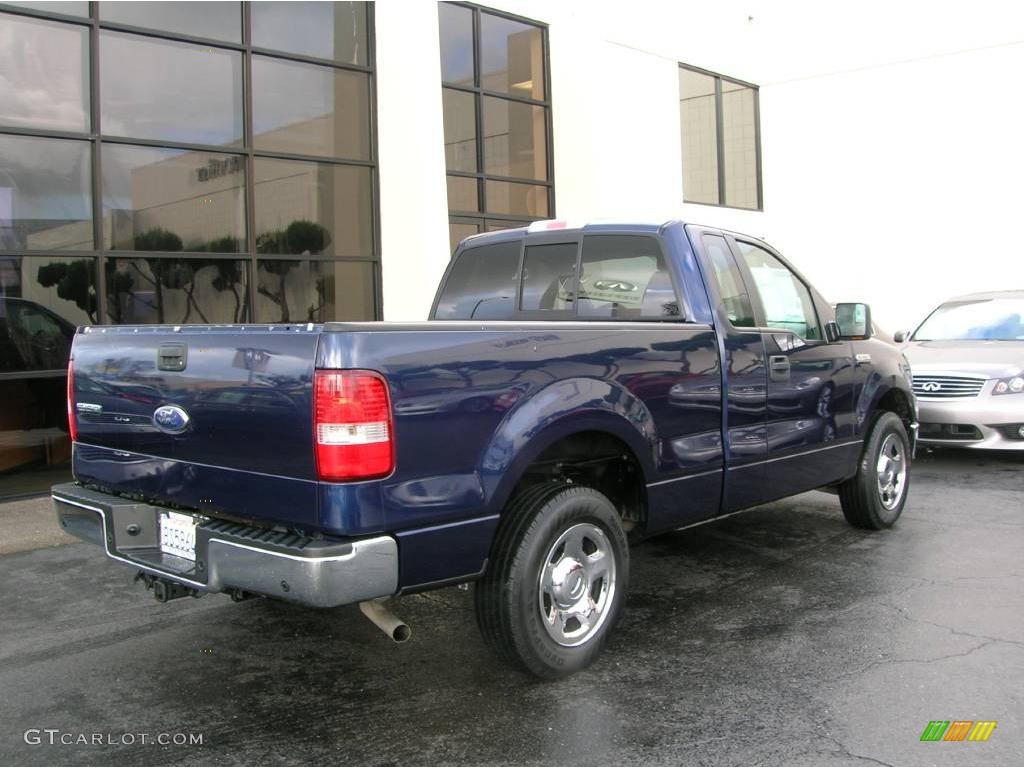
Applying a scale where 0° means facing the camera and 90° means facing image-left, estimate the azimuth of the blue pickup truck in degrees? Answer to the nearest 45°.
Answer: approximately 225°

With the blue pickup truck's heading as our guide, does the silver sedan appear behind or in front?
in front
